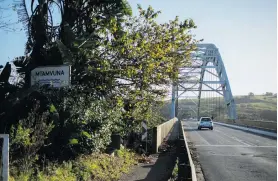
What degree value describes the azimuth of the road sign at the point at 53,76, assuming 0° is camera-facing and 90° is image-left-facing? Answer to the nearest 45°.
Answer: approximately 0°

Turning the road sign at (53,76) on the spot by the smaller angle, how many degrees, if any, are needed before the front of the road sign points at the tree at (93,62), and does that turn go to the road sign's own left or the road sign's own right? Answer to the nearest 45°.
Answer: approximately 135° to the road sign's own left

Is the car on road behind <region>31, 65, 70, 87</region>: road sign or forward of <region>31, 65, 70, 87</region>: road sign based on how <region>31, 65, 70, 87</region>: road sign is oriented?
behind
